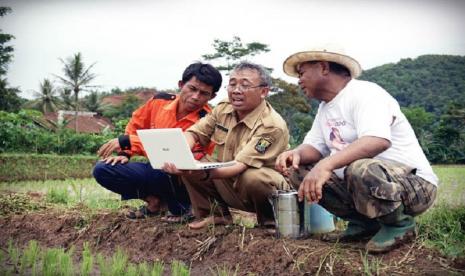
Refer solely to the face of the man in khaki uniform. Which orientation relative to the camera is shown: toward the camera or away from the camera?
toward the camera

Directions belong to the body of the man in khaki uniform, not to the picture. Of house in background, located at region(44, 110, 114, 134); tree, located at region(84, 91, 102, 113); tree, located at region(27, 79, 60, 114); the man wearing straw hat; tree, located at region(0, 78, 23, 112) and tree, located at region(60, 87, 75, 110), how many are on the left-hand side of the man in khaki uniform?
1

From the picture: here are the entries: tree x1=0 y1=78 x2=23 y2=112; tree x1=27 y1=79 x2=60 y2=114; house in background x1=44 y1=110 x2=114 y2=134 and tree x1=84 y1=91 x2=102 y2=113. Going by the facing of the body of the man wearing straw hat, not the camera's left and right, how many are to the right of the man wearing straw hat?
4

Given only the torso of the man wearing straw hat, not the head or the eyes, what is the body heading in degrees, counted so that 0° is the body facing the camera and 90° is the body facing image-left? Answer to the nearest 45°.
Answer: approximately 45°

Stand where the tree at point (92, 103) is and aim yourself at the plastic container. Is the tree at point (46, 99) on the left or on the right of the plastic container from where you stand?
right

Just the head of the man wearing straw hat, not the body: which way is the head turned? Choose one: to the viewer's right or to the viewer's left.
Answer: to the viewer's left

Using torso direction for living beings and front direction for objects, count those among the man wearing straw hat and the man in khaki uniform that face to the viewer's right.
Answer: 0

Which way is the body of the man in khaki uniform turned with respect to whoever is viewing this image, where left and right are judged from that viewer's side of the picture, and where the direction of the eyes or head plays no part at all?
facing the viewer and to the left of the viewer

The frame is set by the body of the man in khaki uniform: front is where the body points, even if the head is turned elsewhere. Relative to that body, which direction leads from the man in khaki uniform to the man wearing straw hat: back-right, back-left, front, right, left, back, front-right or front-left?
left

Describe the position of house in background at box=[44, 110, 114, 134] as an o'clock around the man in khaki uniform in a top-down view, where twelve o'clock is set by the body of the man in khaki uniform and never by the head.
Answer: The house in background is roughly at 4 o'clock from the man in khaki uniform.

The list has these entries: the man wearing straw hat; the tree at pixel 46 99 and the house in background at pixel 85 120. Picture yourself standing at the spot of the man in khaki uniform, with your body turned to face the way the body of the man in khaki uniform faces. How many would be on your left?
1

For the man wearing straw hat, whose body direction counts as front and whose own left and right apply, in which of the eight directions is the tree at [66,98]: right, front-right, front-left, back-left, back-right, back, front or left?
right

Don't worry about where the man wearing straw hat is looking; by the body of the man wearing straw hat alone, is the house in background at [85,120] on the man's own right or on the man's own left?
on the man's own right

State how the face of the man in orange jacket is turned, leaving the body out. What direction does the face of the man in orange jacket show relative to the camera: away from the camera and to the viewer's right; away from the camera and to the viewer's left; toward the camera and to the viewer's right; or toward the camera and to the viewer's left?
toward the camera and to the viewer's right

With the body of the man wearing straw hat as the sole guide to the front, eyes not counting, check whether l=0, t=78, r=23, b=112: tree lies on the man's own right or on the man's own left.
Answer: on the man's own right

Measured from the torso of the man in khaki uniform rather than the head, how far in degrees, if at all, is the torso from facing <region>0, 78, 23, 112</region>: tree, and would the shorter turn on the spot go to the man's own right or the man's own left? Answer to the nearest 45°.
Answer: approximately 90° to the man's own right
